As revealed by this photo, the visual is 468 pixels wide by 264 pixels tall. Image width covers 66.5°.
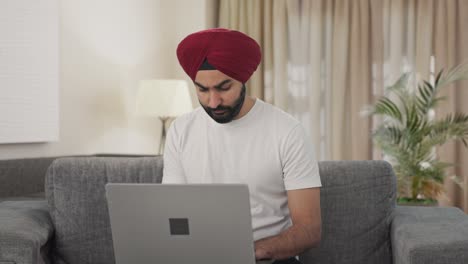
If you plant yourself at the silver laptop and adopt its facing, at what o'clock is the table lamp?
The table lamp is roughly at 12 o'clock from the silver laptop.

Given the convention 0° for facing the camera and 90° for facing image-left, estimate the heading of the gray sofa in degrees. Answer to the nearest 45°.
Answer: approximately 0°

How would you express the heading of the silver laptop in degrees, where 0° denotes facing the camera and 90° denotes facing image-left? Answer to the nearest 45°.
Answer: approximately 180°

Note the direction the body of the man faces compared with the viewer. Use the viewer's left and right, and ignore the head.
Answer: facing the viewer and to the left of the viewer

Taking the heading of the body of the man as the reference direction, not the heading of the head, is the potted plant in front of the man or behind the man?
behind

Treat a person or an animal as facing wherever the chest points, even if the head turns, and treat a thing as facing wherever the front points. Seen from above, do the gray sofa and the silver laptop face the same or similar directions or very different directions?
very different directions

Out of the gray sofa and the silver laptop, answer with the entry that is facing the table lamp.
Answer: the silver laptop

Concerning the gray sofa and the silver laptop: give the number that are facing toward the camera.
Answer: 1
